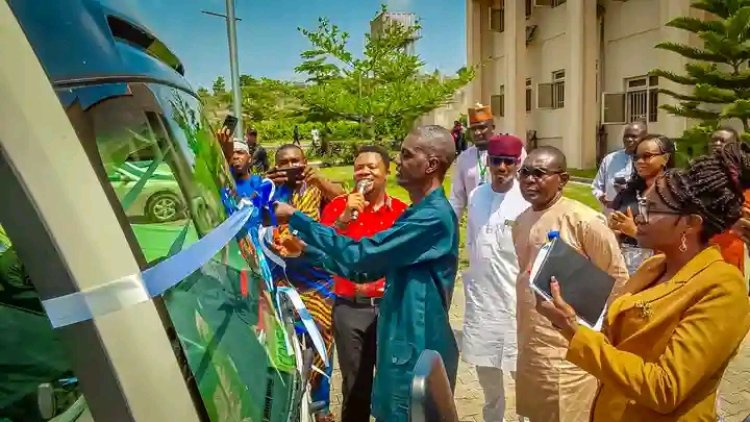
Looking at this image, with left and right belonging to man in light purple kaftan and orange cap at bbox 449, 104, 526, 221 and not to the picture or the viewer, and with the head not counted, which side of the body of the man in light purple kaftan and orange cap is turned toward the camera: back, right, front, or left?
front

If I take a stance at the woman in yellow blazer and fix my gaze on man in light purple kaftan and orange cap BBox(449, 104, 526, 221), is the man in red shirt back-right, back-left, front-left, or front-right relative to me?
front-left

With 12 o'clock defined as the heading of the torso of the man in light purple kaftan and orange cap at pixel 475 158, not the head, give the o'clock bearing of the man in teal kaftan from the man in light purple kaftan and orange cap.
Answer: The man in teal kaftan is roughly at 12 o'clock from the man in light purple kaftan and orange cap.

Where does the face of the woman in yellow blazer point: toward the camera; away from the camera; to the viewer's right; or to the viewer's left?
to the viewer's left

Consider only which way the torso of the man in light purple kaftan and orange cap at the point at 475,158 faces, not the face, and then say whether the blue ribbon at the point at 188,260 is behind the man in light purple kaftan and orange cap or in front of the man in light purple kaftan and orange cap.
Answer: in front

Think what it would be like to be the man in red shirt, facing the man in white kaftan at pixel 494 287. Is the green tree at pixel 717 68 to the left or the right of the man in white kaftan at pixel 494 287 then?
left

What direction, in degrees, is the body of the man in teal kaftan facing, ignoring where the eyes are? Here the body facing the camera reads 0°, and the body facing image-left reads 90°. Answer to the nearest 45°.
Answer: approximately 90°

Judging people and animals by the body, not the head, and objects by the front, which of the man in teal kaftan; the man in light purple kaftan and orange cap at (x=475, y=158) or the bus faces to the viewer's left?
the man in teal kaftan

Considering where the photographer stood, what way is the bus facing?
facing the viewer and to the right of the viewer

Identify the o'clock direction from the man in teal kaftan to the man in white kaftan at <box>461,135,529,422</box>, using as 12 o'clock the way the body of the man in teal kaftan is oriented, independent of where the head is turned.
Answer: The man in white kaftan is roughly at 4 o'clock from the man in teal kaftan.

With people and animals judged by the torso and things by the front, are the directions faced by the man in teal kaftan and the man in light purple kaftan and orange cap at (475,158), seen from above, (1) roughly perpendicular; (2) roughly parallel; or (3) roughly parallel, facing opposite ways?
roughly perpendicular

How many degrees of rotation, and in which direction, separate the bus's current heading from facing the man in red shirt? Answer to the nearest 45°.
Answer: approximately 90° to its left

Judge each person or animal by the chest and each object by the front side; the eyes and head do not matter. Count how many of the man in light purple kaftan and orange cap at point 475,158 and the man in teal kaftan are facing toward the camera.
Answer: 1

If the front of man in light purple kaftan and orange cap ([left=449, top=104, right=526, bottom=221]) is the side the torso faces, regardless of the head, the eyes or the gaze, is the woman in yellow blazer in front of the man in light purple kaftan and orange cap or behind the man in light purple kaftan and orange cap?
in front

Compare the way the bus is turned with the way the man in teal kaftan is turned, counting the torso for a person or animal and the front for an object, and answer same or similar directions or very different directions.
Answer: very different directions

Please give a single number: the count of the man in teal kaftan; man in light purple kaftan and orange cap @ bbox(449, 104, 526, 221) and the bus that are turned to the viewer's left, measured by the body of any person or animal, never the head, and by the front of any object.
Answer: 1
